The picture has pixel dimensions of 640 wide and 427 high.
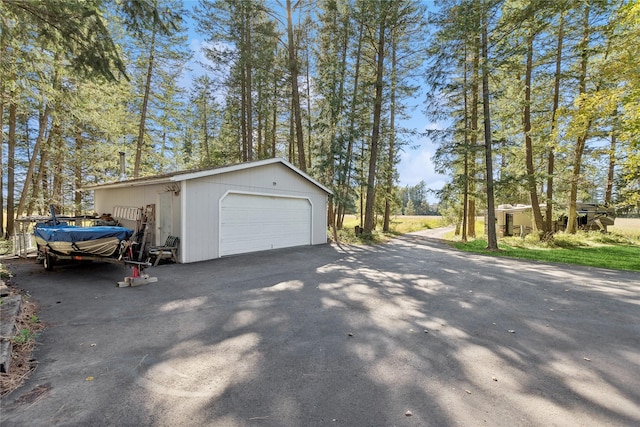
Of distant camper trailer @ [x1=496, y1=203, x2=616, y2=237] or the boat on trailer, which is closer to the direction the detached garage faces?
the distant camper trailer

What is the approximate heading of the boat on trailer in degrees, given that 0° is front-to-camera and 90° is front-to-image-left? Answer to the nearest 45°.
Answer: approximately 315°

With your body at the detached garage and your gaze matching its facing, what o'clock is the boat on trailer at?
The boat on trailer is roughly at 3 o'clock from the detached garage.

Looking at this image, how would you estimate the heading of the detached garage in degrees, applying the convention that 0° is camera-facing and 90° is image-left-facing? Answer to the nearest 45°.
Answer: approximately 315°

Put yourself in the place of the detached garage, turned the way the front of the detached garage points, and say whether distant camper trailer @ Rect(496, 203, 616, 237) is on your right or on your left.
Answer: on your left
